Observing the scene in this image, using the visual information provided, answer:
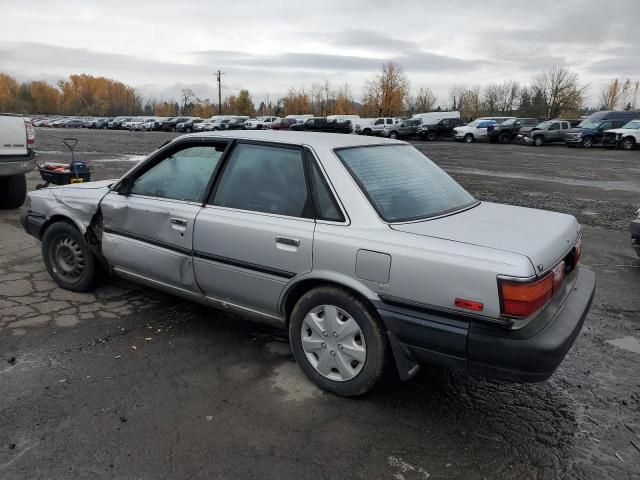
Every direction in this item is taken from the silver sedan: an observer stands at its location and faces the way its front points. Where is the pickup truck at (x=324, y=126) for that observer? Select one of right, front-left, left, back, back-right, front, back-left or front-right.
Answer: front-right

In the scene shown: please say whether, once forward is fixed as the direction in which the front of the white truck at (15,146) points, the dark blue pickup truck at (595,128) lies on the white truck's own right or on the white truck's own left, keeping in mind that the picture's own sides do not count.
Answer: on the white truck's own right

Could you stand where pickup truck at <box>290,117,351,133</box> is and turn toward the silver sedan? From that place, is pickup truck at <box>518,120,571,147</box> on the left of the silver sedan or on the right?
left

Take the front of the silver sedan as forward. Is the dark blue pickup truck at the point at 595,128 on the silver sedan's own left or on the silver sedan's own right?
on the silver sedan's own right

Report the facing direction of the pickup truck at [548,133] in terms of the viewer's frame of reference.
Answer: facing the viewer and to the left of the viewer

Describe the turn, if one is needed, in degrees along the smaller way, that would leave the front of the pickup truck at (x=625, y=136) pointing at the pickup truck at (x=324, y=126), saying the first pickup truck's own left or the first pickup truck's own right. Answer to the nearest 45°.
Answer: approximately 45° to the first pickup truck's own right

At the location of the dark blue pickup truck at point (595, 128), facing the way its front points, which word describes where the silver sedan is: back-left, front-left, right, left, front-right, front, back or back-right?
front-left
